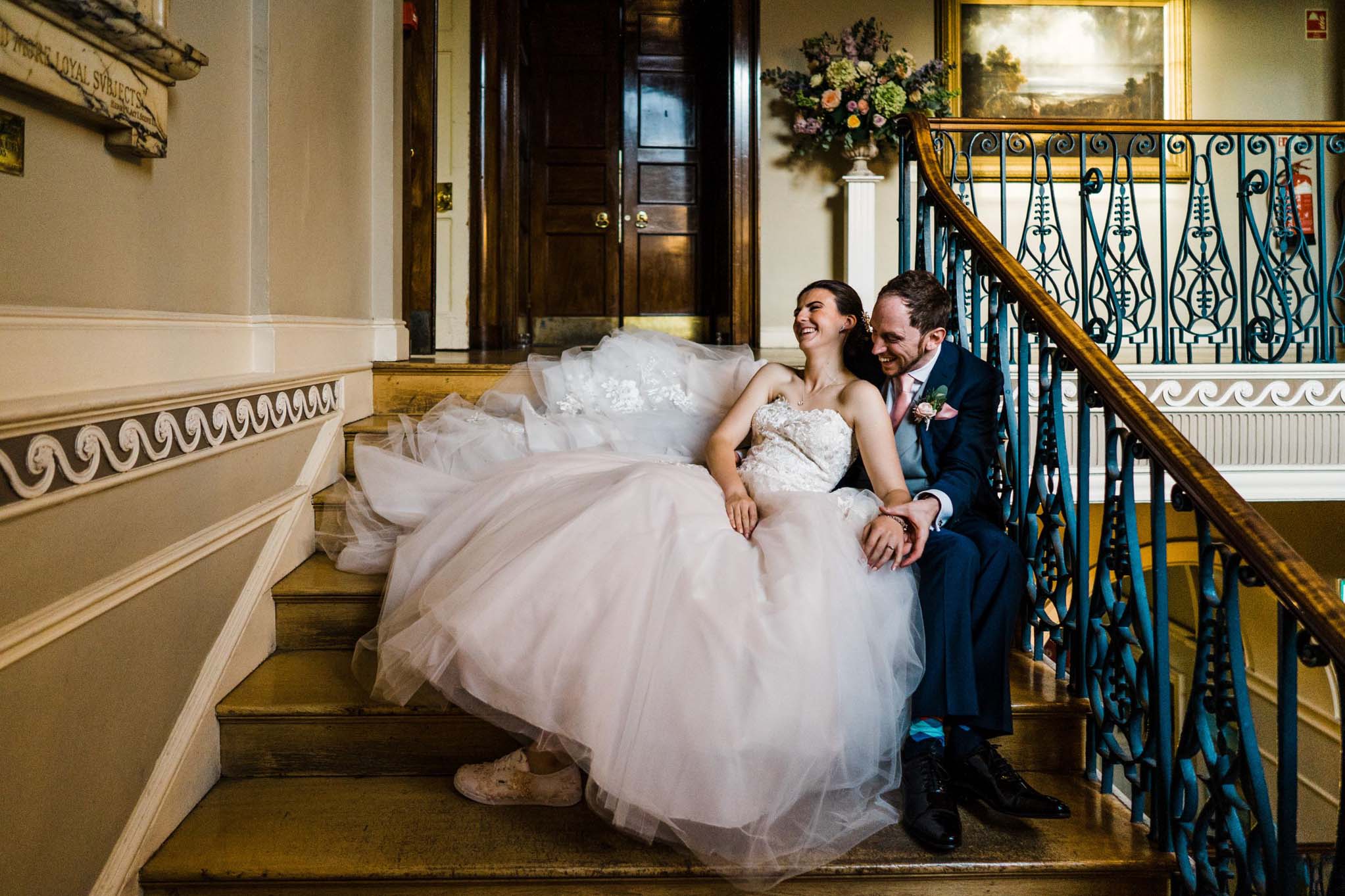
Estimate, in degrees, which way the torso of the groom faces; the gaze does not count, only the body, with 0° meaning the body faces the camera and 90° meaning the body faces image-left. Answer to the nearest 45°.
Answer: approximately 45°

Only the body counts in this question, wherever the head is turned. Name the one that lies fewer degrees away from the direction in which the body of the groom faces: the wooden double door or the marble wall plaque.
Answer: the marble wall plaque

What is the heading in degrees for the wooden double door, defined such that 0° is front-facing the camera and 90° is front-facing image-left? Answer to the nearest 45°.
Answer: approximately 0°

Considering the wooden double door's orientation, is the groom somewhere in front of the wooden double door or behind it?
in front

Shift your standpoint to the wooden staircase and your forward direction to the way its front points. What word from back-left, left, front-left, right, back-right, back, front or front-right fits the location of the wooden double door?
back

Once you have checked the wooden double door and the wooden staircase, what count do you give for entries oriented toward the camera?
2

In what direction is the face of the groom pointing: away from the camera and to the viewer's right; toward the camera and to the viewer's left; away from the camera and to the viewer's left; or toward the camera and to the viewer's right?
toward the camera and to the viewer's left

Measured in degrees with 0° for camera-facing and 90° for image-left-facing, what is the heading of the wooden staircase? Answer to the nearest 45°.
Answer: approximately 0°
